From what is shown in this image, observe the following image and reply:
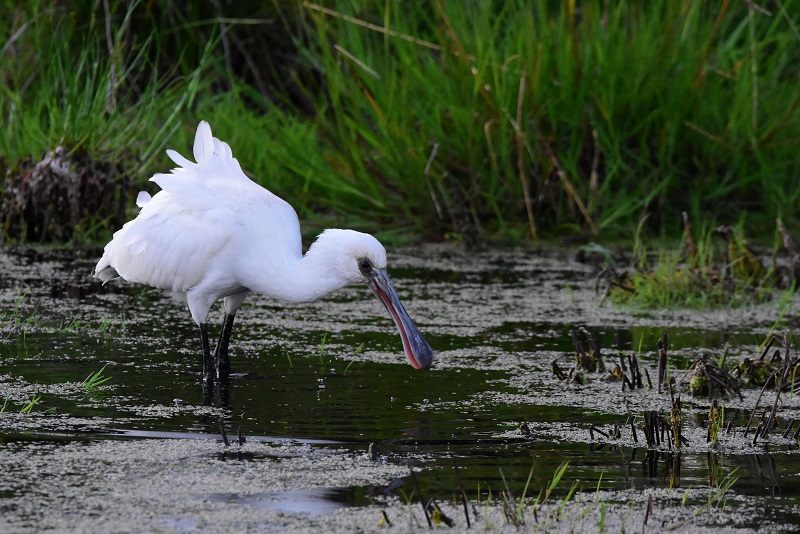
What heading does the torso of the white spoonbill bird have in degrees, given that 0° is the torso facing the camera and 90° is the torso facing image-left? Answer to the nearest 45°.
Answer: approximately 270°
